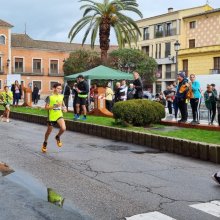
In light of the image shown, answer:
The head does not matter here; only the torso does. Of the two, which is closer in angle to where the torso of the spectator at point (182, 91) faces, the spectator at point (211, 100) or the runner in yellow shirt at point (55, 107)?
the runner in yellow shirt

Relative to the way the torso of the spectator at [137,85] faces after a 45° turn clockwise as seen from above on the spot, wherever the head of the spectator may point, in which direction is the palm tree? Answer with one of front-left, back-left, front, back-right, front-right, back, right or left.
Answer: right

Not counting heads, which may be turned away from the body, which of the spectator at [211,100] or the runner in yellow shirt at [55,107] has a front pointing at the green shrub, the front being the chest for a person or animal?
the spectator

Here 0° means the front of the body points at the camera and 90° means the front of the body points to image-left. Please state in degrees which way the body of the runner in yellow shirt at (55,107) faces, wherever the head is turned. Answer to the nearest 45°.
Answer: approximately 315°

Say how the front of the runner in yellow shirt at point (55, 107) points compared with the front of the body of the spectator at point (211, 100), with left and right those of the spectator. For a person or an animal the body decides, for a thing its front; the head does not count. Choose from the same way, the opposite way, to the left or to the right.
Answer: to the left

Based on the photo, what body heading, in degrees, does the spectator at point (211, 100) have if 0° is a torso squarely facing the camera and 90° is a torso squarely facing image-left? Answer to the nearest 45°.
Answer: approximately 45°

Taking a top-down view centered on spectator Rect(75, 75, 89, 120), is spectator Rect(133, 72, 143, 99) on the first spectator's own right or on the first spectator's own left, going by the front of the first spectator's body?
on the first spectator's own left

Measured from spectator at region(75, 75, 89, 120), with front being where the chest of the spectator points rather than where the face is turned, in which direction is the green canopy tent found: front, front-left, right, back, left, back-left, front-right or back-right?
back-right

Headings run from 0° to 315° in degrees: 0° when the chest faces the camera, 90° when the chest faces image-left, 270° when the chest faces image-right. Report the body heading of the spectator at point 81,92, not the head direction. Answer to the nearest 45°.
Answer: approximately 45°

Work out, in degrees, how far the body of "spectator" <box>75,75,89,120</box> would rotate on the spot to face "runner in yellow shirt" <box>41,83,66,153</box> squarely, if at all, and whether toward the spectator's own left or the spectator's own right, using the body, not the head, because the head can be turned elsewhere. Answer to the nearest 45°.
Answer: approximately 45° to the spectator's own left

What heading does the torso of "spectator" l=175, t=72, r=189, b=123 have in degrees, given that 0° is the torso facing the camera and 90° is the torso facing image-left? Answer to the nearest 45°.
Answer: approximately 45°
